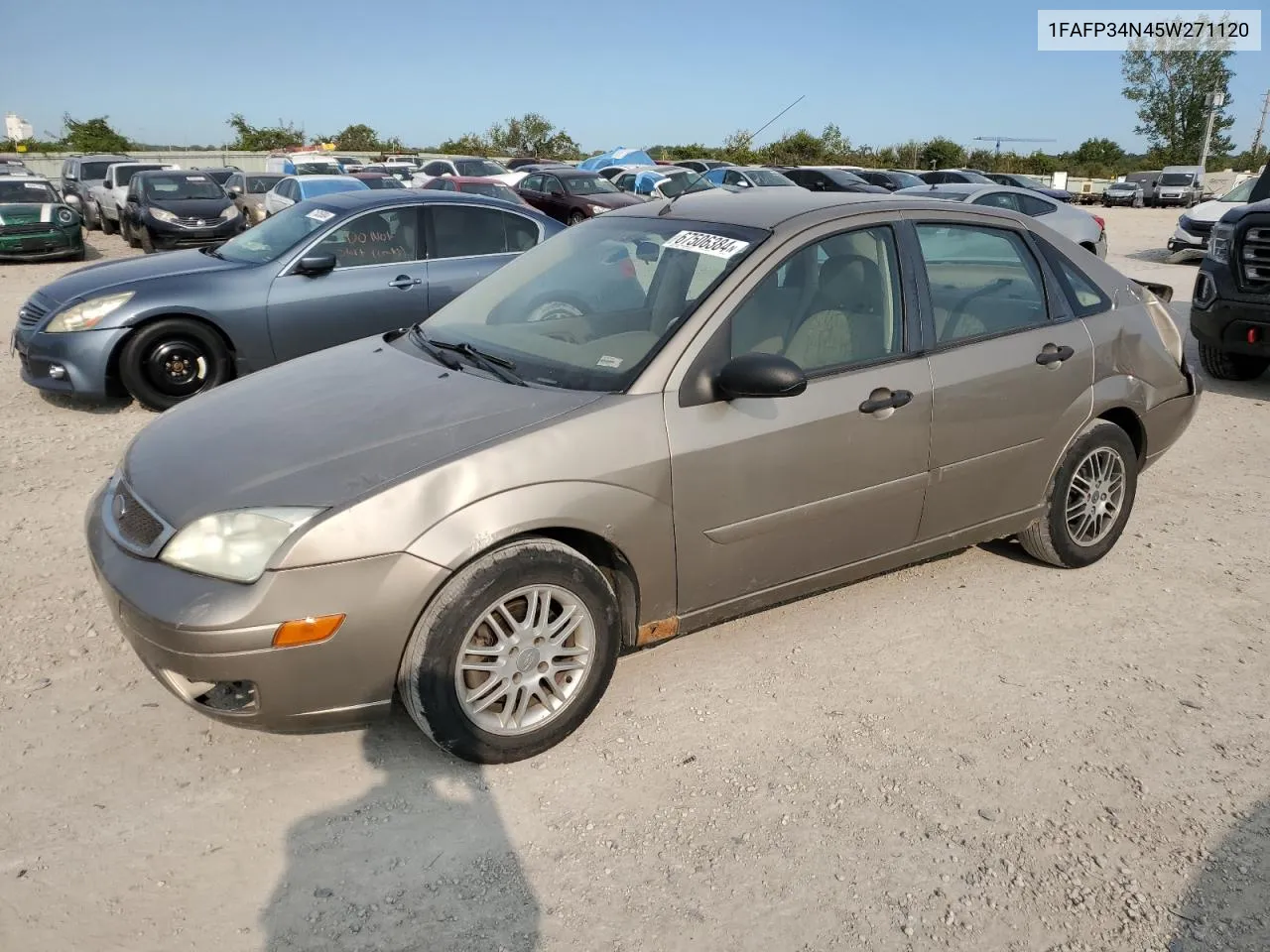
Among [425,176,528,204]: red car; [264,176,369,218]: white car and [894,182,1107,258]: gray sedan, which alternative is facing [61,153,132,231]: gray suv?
the gray sedan

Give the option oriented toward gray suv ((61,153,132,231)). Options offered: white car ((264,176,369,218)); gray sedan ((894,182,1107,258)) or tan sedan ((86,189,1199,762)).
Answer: the gray sedan

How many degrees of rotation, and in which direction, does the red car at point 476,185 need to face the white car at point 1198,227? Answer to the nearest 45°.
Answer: approximately 45° to its left

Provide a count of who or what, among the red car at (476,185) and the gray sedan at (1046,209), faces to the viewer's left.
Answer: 1

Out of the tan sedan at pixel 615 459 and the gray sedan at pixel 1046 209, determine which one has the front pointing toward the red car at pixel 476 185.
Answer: the gray sedan

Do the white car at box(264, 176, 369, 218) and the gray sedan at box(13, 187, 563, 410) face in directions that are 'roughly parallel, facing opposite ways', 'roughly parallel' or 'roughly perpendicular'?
roughly perpendicular

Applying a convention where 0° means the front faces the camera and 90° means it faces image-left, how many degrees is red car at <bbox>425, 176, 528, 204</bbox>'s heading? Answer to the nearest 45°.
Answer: approximately 315°

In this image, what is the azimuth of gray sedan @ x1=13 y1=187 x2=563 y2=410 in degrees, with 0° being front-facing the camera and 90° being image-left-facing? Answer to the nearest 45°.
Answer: approximately 45°

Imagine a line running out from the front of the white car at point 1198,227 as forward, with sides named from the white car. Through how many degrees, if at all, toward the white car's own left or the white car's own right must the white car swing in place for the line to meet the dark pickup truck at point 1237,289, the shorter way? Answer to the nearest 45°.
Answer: approximately 45° to the white car's own left

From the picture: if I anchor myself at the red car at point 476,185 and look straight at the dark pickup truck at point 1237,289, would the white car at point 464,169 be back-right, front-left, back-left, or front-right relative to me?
back-left

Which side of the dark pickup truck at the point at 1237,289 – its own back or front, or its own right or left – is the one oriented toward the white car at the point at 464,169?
right

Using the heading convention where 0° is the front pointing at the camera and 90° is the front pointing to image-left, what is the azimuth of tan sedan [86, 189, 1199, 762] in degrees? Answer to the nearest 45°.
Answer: approximately 45°

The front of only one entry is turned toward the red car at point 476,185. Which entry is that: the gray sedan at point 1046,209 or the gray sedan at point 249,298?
the gray sedan at point 1046,209
